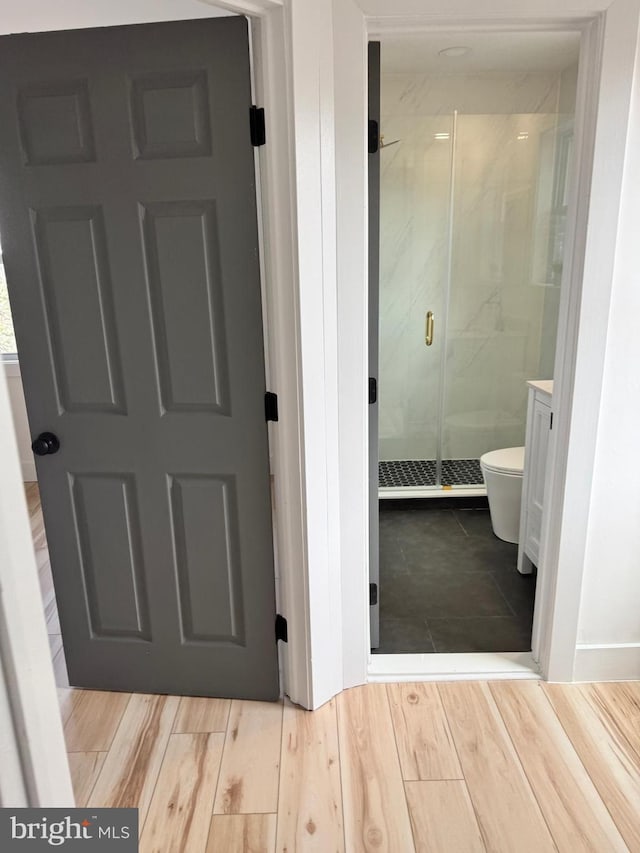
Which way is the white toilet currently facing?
to the viewer's left

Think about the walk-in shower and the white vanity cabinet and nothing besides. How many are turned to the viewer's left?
1

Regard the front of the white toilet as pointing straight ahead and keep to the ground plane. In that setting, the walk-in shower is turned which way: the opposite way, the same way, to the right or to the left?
to the left

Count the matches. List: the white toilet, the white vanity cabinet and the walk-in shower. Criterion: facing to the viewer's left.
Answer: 2

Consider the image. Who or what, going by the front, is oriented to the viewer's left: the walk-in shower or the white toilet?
the white toilet

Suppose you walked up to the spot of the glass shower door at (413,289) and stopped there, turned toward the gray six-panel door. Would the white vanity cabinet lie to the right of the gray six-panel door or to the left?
left

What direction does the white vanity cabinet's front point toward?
to the viewer's left

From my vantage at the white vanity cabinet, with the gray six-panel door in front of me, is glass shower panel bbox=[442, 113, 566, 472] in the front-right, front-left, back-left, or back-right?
back-right
